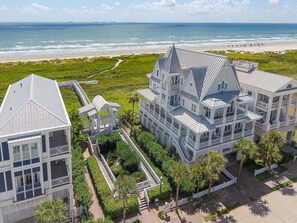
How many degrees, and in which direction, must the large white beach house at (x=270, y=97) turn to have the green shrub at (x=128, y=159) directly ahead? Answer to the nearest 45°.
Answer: approximately 90° to its right

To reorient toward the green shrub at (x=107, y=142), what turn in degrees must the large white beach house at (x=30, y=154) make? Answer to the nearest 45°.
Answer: approximately 135° to its left

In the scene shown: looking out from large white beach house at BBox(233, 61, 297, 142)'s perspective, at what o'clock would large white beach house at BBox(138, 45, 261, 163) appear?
large white beach house at BBox(138, 45, 261, 163) is roughly at 3 o'clock from large white beach house at BBox(233, 61, 297, 142).

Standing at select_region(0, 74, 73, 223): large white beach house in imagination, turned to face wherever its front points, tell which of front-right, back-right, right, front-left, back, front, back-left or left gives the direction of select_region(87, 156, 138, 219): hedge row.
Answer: left

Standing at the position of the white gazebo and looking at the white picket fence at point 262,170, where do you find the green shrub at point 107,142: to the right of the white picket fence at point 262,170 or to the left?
right

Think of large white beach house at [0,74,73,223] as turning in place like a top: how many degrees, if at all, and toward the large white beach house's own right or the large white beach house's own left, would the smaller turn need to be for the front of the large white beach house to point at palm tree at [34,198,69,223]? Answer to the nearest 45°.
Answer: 0° — it already faces it

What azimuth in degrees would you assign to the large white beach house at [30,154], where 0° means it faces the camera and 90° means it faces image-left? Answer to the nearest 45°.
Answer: approximately 0°

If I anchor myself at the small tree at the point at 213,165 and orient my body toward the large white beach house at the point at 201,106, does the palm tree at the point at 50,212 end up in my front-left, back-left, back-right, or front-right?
back-left

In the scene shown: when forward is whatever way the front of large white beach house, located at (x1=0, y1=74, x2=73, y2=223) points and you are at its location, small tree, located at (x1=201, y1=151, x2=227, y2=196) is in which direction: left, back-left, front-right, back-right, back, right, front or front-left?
left

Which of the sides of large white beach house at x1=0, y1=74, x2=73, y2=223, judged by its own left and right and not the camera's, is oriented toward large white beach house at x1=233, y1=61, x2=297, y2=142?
left

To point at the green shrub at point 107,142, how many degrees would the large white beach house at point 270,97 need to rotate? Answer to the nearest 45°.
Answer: approximately 90° to its right
